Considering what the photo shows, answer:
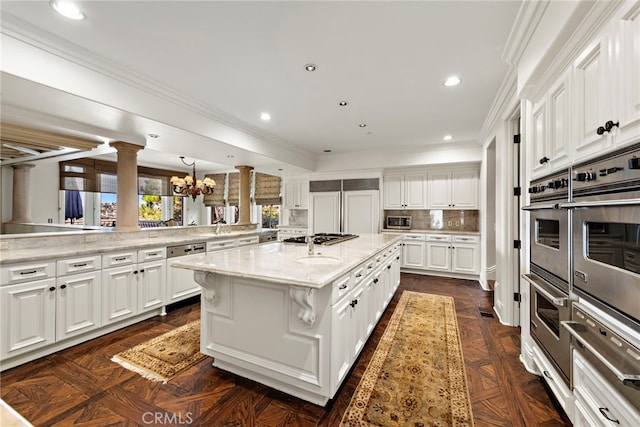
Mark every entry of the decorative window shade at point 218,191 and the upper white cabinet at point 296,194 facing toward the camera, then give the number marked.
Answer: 2

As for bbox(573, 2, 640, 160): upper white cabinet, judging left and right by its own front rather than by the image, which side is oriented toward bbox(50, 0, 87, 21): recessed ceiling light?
front

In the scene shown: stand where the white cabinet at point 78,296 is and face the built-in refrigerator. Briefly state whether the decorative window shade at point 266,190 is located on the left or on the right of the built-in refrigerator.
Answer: left

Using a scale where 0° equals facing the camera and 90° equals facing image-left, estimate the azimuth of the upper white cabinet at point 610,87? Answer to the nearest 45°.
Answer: approximately 45°

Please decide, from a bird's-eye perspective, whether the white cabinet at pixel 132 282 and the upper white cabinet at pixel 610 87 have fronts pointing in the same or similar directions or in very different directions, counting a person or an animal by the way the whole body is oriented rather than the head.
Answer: very different directions

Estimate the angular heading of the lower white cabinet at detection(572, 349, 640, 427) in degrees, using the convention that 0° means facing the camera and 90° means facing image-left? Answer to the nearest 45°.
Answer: approximately 45°

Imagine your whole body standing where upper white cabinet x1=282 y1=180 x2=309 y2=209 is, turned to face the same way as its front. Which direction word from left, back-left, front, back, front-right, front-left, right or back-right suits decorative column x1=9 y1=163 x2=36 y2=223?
right

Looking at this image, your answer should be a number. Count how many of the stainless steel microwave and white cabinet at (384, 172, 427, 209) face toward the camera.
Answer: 2

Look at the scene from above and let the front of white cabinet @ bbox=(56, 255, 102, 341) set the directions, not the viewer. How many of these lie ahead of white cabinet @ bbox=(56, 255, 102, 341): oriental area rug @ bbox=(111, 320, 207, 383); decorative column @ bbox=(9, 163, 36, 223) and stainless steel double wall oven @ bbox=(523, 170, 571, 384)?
2

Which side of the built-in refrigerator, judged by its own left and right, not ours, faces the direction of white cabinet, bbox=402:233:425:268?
left

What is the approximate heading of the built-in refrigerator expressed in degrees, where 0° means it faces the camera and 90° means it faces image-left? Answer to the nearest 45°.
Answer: approximately 0°

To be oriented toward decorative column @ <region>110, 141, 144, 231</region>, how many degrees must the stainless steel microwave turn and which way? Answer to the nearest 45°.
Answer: approximately 45° to its right

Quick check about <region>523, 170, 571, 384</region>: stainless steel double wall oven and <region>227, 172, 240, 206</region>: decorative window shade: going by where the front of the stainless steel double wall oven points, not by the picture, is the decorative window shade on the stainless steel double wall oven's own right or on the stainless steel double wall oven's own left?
on the stainless steel double wall oven's own right

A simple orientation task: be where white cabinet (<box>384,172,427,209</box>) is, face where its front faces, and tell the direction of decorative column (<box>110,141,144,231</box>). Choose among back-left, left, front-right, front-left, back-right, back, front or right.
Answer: front-right
